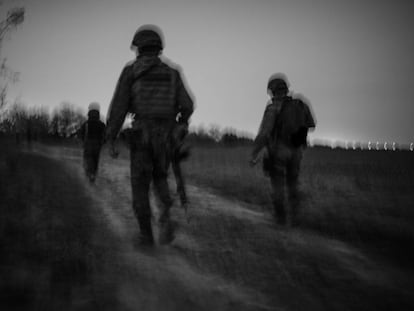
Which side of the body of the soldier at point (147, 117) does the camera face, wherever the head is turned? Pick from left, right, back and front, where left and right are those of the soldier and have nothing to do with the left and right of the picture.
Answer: back

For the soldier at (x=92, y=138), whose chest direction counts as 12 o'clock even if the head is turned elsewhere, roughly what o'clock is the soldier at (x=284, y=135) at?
the soldier at (x=284, y=135) is roughly at 5 o'clock from the soldier at (x=92, y=138).

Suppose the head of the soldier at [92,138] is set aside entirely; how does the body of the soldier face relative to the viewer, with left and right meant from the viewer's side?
facing away from the viewer

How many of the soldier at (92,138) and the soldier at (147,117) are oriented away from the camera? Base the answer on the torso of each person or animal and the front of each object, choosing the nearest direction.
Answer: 2

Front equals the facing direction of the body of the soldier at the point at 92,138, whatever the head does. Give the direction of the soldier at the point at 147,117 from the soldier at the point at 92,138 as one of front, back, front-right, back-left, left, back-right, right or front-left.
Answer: back
